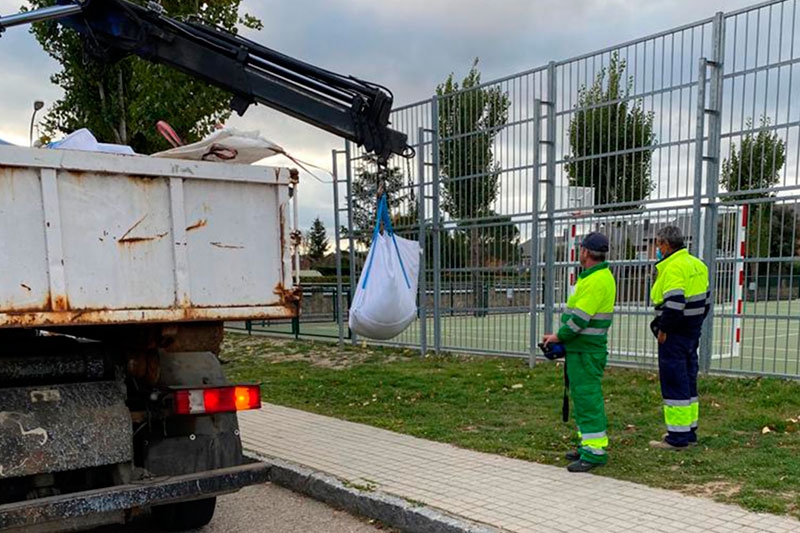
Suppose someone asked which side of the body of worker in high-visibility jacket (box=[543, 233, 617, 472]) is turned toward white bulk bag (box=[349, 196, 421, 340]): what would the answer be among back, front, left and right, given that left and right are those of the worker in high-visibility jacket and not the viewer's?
front

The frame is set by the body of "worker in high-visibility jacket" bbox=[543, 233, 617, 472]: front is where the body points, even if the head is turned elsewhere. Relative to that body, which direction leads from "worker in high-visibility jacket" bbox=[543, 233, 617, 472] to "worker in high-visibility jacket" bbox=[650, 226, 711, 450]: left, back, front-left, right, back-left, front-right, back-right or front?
back-right

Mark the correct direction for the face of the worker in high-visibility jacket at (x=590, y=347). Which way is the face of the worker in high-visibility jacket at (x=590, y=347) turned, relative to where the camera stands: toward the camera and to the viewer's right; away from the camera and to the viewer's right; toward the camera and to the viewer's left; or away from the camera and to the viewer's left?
away from the camera and to the viewer's left

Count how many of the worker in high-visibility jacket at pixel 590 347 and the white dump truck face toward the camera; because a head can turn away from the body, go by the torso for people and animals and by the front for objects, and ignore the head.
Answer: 0

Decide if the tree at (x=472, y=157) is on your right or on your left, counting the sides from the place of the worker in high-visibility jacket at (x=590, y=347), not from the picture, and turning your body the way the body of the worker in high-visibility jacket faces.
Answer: on your right

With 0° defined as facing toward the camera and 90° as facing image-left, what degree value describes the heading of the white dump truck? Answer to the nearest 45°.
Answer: approximately 135°

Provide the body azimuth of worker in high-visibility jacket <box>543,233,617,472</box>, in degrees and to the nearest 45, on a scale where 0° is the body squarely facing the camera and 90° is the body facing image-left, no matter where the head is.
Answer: approximately 90°

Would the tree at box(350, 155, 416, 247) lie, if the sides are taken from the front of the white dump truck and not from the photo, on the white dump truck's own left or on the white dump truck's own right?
on the white dump truck's own right

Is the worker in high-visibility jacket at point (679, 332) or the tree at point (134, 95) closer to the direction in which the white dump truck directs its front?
the tree

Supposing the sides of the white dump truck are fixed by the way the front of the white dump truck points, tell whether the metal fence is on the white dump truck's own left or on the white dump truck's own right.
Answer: on the white dump truck's own right

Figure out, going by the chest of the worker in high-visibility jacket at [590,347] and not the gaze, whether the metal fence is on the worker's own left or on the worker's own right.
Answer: on the worker's own right

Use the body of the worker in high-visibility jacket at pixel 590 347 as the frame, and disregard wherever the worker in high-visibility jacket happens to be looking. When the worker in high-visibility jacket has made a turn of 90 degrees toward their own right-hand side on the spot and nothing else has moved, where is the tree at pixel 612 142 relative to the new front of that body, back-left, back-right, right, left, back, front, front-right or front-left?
front
